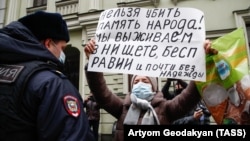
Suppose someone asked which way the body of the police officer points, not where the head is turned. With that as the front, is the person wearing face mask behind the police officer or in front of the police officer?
in front

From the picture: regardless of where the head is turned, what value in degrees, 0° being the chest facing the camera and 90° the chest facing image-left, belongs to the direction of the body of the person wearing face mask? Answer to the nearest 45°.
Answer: approximately 0°

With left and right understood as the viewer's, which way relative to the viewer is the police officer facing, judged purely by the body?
facing away from the viewer and to the right of the viewer

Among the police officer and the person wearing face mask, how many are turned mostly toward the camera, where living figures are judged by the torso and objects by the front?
1

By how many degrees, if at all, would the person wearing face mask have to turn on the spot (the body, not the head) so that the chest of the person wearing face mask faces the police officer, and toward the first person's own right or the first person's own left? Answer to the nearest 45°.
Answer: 0° — they already face them
